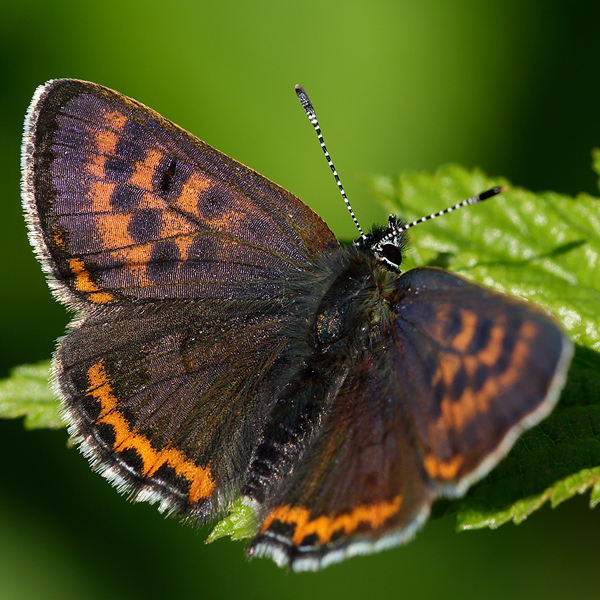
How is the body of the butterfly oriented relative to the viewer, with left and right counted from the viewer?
facing away from the viewer and to the right of the viewer

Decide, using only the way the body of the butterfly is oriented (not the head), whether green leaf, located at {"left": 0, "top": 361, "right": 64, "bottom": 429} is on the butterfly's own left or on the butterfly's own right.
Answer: on the butterfly's own left
